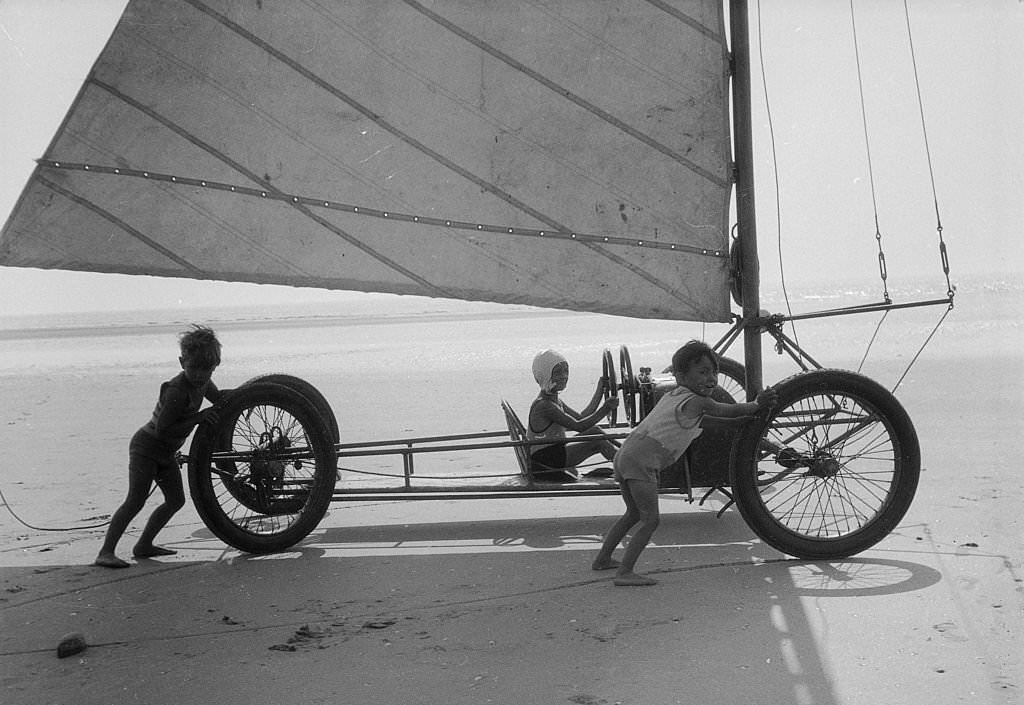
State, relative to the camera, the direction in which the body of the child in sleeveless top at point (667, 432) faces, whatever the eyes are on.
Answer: to the viewer's right

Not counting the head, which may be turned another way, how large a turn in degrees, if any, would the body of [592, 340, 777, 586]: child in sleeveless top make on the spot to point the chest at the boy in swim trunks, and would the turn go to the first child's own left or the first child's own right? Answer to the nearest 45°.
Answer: approximately 180°

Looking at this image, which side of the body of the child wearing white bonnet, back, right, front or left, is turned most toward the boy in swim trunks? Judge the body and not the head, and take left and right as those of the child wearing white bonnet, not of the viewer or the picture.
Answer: back

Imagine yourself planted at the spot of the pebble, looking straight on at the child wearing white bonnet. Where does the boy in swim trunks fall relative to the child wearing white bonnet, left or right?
left

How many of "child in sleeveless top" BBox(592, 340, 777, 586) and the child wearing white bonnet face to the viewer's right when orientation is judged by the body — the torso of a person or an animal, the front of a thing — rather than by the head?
2

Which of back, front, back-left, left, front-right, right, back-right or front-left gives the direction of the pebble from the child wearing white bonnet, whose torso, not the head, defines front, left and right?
back-right

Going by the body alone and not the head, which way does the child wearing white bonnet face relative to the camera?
to the viewer's right
